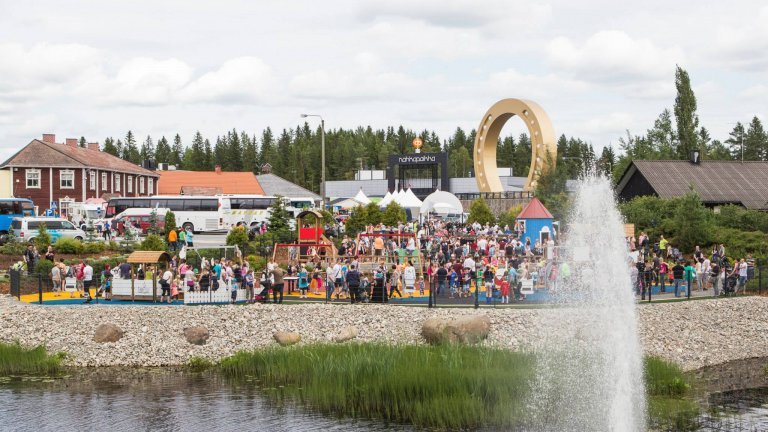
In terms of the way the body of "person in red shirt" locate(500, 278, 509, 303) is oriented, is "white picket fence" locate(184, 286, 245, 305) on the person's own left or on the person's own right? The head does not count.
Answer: on the person's own left

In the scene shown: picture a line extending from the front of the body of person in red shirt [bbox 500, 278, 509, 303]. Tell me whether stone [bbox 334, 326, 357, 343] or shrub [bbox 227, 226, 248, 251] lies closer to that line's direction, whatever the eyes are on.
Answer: the shrub

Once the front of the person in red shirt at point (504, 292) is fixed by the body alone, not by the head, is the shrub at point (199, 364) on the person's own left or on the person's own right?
on the person's own left

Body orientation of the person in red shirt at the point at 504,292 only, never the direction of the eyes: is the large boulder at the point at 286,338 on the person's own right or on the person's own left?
on the person's own left

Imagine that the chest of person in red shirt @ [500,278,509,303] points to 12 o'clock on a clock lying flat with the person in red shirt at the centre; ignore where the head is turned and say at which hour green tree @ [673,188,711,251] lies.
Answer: The green tree is roughly at 1 o'clock from the person in red shirt.

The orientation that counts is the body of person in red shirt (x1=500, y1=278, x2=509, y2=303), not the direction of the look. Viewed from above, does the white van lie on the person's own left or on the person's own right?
on the person's own left

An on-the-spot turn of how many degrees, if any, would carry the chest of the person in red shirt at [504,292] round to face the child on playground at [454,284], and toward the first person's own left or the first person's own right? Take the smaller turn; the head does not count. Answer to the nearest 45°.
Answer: approximately 45° to the first person's own left

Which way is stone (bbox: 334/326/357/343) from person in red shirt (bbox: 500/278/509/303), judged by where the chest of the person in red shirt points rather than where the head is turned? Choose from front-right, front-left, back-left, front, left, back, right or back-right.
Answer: back-left

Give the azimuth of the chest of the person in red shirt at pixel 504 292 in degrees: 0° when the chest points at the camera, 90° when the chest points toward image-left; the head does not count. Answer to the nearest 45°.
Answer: approximately 180°

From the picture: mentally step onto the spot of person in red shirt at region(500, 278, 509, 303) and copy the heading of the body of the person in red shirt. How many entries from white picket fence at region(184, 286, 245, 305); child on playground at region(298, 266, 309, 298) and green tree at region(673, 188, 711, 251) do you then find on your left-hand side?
2

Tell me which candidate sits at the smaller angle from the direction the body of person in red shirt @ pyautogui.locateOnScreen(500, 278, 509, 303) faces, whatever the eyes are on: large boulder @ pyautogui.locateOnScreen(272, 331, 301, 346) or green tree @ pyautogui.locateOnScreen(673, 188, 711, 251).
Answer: the green tree
